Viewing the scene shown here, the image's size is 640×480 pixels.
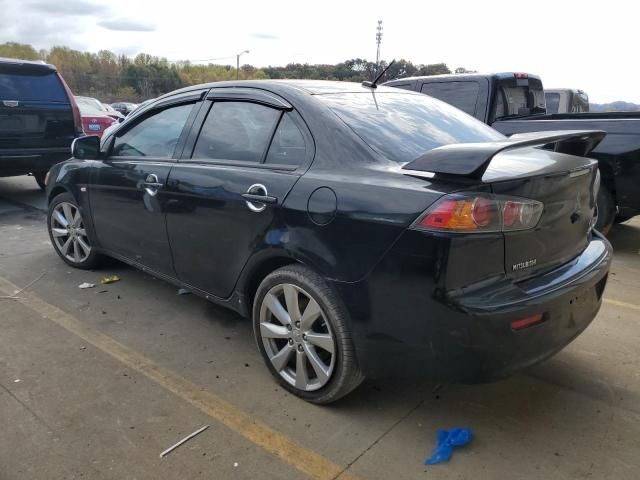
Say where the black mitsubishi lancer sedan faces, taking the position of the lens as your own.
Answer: facing away from the viewer and to the left of the viewer

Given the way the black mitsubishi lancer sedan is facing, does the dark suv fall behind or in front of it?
in front

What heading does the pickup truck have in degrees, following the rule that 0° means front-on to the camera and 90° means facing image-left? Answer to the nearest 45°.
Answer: approximately 135°

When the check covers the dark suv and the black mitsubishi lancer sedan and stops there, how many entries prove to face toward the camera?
0

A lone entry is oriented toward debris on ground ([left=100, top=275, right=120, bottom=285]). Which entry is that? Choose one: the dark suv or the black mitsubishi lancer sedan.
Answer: the black mitsubishi lancer sedan

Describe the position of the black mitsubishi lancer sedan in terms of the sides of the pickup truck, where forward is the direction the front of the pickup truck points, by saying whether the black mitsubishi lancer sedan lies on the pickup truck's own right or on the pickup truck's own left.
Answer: on the pickup truck's own left

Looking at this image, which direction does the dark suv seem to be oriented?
away from the camera

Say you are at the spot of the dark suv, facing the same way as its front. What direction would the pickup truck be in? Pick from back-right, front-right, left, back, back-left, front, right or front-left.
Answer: back-right

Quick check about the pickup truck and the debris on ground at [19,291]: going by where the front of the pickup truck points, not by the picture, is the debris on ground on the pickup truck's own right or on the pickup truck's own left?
on the pickup truck's own left

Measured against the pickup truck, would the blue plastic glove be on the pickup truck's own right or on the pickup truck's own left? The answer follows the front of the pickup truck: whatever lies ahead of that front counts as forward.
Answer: on the pickup truck's own left

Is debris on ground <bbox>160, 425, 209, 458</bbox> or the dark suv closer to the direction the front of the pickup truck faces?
the dark suv
